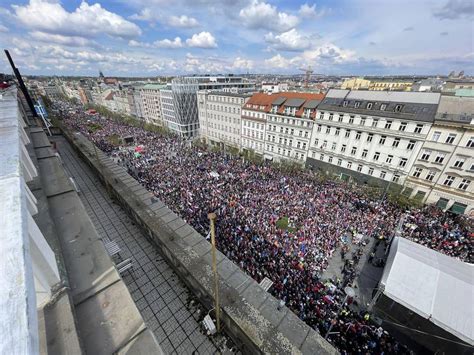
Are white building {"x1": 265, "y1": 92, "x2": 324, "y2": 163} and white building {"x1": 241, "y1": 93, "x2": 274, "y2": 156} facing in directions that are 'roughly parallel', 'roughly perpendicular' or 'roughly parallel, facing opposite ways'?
roughly parallel

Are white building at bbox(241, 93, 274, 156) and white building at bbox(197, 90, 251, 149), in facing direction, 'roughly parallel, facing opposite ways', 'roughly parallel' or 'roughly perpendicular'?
roughly parallel

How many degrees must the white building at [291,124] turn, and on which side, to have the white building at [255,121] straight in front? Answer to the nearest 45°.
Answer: approximately 90° to its right

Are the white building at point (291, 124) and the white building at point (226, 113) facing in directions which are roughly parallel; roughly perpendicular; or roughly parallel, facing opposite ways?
roughly parallel

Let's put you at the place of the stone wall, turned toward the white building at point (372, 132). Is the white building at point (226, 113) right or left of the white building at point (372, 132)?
left

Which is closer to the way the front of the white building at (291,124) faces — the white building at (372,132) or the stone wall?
the stone wall

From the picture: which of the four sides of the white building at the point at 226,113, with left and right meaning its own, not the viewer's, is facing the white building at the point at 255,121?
left

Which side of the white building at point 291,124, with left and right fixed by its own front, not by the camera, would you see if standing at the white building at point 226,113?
right

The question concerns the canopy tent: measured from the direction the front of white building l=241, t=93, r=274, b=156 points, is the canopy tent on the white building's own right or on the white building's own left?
on the white building's own left

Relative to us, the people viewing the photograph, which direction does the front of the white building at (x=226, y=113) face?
facing the viewer and to the left of the viewer

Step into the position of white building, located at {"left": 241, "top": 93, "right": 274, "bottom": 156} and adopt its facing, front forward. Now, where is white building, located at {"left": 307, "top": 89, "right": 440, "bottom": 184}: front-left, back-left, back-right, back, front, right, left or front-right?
left

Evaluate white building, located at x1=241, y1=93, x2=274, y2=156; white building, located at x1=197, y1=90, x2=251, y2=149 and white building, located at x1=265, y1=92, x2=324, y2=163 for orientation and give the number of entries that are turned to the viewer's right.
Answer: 0

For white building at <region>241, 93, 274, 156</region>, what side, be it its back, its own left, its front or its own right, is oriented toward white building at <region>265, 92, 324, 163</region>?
left

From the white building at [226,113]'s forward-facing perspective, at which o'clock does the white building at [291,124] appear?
the white building at [291,124] is roughly at 9 o'clock from the white building at [226,113].

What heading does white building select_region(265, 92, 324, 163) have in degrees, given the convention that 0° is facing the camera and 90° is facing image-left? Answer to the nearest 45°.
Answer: approximately 45°

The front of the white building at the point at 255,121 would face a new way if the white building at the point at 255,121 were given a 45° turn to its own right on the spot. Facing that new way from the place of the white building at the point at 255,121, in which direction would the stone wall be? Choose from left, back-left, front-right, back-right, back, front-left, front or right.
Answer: left
